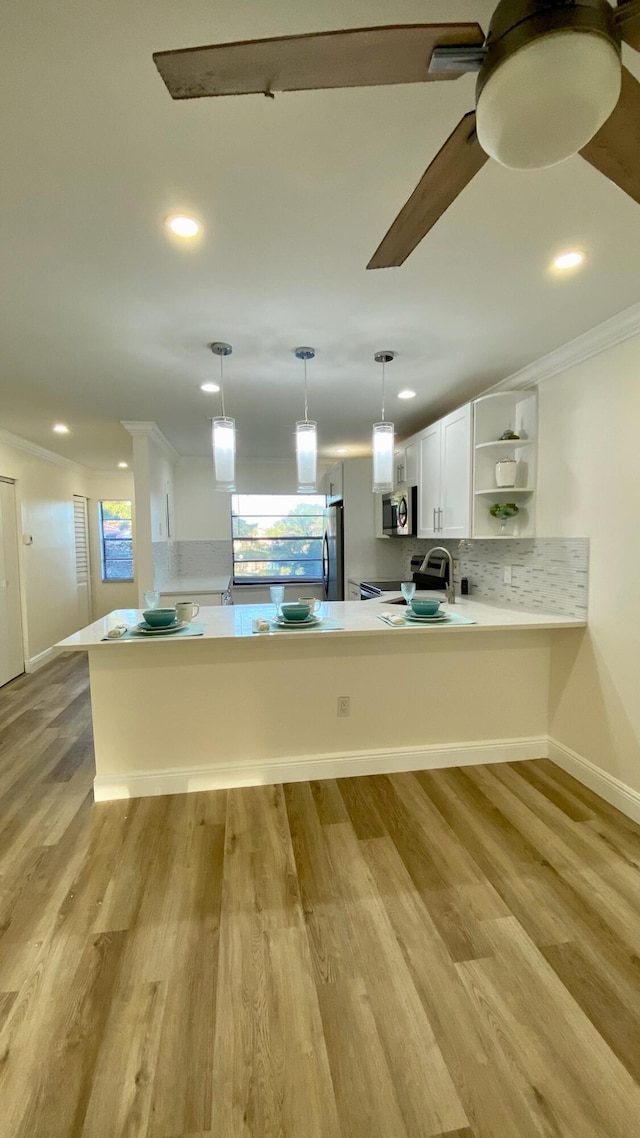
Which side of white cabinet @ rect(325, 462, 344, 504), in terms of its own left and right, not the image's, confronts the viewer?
left

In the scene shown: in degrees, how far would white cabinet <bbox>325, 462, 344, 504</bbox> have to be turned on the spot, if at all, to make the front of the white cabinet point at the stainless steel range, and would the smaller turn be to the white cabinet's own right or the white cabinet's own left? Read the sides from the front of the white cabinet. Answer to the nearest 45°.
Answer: approximately 135° to the white cabinet's own left

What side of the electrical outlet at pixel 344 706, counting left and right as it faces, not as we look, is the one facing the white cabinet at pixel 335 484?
back

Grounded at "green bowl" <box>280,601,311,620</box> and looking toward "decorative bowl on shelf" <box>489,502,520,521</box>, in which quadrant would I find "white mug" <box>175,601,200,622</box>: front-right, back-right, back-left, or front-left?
back-left

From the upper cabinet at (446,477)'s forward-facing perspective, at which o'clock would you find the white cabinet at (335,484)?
The white cabinet is roughly at 3 o'clock from the upper cabinet.

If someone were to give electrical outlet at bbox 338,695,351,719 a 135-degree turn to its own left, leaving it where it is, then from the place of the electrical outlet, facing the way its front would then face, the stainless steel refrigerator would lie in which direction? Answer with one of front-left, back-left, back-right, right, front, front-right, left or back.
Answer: front-left

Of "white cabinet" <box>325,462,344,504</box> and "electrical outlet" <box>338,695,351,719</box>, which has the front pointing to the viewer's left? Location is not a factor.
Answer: the white cabinet

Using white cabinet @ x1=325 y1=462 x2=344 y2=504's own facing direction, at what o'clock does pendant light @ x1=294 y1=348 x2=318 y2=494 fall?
The pendant light is roughly at 9 o'clock from the white cabinet.

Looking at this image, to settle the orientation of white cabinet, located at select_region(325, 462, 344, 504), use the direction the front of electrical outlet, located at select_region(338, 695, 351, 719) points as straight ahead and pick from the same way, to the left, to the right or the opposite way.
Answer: to the right
